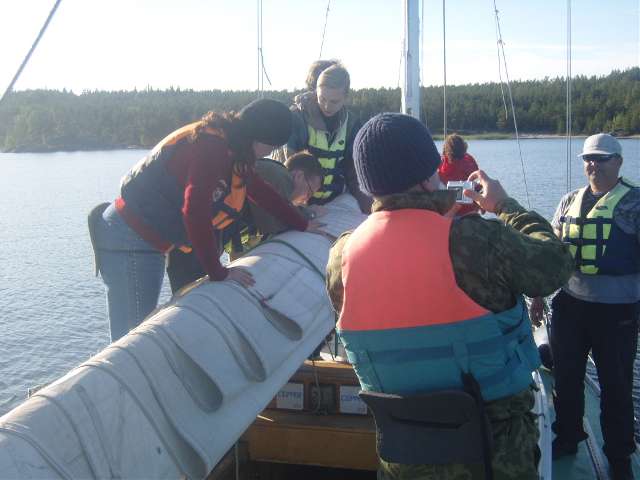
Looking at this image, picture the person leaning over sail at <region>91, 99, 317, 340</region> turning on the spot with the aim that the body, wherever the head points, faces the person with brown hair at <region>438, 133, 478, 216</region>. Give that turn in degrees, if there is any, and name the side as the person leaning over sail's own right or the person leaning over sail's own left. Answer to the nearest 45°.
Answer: approximately 45° to the person leaning over sail's own left

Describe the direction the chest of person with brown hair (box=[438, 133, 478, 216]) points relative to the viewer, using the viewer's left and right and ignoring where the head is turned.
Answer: facing away from the viewer

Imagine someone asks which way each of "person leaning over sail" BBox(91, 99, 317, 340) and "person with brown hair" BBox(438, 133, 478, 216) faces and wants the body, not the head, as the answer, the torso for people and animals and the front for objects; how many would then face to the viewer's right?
1

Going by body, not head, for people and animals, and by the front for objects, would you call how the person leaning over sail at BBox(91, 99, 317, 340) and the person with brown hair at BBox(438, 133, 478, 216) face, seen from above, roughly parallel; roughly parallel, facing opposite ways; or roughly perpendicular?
roughly perpendicular

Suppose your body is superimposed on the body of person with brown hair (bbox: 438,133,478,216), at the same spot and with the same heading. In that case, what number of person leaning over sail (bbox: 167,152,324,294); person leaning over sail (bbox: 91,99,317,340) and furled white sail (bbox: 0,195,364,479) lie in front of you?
0

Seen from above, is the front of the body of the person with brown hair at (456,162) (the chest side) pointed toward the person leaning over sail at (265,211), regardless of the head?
no

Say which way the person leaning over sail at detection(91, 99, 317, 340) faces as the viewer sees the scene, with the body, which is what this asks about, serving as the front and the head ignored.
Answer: to the viewer's right

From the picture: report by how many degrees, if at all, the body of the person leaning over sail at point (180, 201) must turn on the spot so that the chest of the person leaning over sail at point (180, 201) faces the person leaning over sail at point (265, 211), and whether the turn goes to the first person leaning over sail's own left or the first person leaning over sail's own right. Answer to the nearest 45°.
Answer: approximately 45° to the first person leaning over sail's own left
